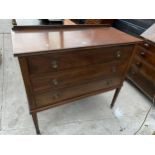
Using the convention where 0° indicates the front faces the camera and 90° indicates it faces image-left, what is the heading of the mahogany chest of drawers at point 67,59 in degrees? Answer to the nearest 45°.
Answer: approximately 315°

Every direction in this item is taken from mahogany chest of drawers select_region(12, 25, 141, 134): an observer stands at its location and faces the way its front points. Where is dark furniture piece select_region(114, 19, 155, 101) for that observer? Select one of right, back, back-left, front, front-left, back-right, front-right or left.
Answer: left
